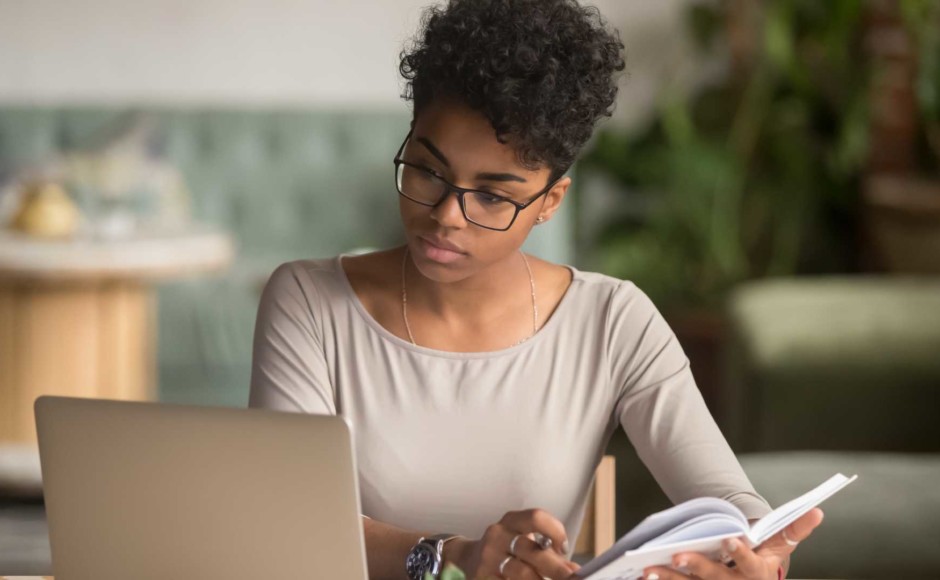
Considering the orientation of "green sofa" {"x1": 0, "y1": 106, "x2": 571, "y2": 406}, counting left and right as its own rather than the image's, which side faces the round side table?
front

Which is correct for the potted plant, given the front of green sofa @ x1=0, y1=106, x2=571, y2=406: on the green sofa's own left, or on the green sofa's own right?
on the green sofa's own left

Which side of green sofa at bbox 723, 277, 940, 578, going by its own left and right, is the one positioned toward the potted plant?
back

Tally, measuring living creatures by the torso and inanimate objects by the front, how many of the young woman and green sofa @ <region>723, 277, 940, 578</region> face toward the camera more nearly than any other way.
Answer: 2

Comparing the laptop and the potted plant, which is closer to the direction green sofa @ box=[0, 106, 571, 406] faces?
the laptop

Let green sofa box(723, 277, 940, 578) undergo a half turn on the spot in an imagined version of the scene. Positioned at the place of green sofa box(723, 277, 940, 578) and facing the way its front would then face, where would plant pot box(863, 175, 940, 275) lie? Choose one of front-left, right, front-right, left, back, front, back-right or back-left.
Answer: front

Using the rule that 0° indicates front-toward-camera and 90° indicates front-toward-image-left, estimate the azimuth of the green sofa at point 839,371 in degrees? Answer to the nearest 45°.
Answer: approximately 0°

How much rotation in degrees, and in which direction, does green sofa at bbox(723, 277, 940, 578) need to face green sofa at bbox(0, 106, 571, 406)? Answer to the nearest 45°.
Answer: approximately 135° to its right

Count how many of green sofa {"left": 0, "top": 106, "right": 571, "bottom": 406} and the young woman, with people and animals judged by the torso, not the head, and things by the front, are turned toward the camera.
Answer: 2

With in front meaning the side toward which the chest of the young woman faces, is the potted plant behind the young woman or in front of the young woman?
behind

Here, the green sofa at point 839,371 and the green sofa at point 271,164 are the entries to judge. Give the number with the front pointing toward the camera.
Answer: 2

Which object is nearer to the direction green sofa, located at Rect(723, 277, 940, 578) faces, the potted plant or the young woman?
the young woman
